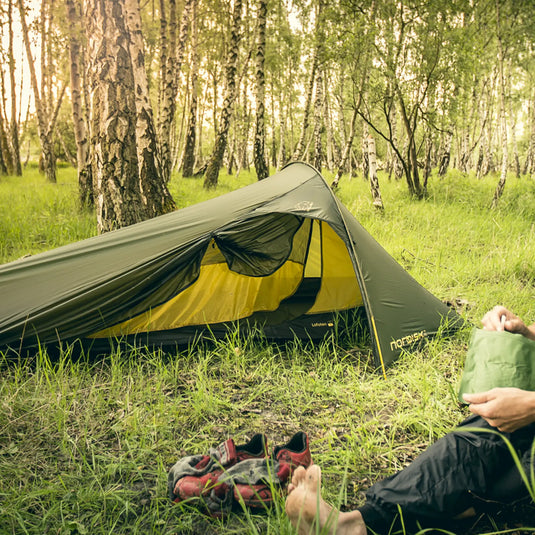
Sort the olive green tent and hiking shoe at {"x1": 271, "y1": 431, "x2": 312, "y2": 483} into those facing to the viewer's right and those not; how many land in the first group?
0

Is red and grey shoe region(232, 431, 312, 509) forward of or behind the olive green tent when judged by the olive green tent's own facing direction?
forward

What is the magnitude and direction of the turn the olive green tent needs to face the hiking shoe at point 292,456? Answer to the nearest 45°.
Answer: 0° — it already faces it

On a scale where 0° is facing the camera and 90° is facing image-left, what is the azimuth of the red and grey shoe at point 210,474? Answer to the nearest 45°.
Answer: approximately 45°

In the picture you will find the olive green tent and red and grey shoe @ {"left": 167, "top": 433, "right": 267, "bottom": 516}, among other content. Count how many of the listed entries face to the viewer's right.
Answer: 0

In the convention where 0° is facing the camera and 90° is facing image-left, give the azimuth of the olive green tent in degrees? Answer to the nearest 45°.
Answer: approximately 0°
